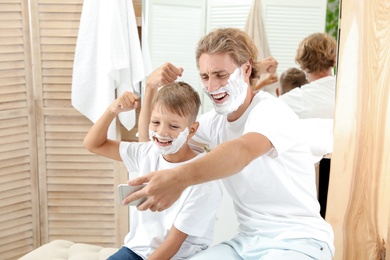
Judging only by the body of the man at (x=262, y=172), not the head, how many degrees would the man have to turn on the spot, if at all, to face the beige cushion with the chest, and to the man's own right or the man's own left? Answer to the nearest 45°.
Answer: approximately 45° to the man's own right

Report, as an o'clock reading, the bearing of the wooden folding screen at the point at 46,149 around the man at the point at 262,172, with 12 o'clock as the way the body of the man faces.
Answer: The wooden folding screen is roughly at 3 o'clock from the man.

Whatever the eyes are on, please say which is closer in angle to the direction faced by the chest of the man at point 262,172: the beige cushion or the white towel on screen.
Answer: the beige cushion

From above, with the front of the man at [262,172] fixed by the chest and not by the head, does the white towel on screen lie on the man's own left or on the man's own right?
on the man's own right

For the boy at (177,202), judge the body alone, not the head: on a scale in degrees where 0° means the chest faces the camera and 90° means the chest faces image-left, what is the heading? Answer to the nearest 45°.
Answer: approximately 45°

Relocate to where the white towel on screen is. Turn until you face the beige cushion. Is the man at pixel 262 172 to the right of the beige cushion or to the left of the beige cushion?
left

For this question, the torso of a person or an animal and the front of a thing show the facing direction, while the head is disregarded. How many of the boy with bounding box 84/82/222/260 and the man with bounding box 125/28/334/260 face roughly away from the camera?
0

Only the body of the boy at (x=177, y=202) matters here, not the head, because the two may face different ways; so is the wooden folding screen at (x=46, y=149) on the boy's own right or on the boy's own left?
on the boy's own right
